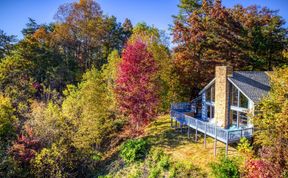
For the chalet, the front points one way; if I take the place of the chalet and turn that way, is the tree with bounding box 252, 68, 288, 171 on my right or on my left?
on my left

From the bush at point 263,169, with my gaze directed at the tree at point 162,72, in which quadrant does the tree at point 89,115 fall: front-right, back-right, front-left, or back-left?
front-left

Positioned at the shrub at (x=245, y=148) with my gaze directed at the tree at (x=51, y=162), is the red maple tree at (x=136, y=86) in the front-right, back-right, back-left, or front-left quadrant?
front-right

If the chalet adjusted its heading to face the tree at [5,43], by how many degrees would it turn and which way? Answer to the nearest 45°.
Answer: approximately 45° to its right

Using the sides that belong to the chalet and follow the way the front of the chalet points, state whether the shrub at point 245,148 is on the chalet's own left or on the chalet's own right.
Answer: on the chalet's own left

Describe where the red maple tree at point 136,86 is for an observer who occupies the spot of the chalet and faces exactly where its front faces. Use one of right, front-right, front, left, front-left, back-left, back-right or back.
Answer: front-right

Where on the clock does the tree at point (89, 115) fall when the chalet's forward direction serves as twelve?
The tree is roughly at 1 o'clock from the chalet.

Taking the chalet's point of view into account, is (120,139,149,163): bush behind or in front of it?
in front

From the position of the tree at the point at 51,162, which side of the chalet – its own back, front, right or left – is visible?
front

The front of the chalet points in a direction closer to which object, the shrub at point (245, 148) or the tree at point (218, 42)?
the shrub

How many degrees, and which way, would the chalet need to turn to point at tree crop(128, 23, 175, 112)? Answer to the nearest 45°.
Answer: approximately 90° to its right

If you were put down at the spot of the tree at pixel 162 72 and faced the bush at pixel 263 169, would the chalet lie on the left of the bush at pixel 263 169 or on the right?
left

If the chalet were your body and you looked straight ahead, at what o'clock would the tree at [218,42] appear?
The tree is roughly at 4 o'clock from the chalet.
